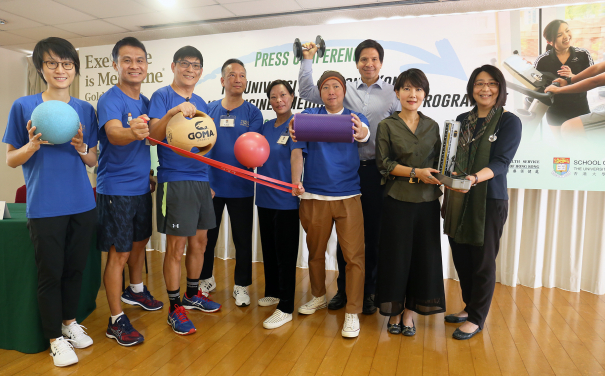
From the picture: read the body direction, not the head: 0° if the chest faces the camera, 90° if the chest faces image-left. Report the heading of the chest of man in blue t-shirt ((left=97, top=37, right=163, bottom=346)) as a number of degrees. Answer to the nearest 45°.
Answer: approximately 315°

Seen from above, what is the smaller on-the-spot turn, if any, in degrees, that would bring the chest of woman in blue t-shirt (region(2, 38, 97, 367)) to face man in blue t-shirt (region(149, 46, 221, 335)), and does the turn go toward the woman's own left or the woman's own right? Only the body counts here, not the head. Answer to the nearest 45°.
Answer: approximately 90° to the woman's own left

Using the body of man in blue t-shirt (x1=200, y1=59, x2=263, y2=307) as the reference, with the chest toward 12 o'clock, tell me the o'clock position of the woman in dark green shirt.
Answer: The woman in dark green shirt is roughly at 10 o'clock from the man in blue t-shirt.

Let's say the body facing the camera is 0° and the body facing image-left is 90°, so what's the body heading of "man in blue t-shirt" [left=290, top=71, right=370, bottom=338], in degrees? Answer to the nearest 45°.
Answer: approximately 0°

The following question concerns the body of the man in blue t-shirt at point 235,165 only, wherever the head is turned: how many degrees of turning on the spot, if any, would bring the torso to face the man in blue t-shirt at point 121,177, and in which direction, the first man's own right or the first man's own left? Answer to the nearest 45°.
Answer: approximately 45° to the first man's own right

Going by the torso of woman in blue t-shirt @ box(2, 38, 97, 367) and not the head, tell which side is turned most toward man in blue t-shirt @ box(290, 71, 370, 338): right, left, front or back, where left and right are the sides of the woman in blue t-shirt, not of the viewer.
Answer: left

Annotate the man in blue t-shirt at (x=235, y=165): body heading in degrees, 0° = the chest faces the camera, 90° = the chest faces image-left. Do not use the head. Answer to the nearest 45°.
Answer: approximately 0°
